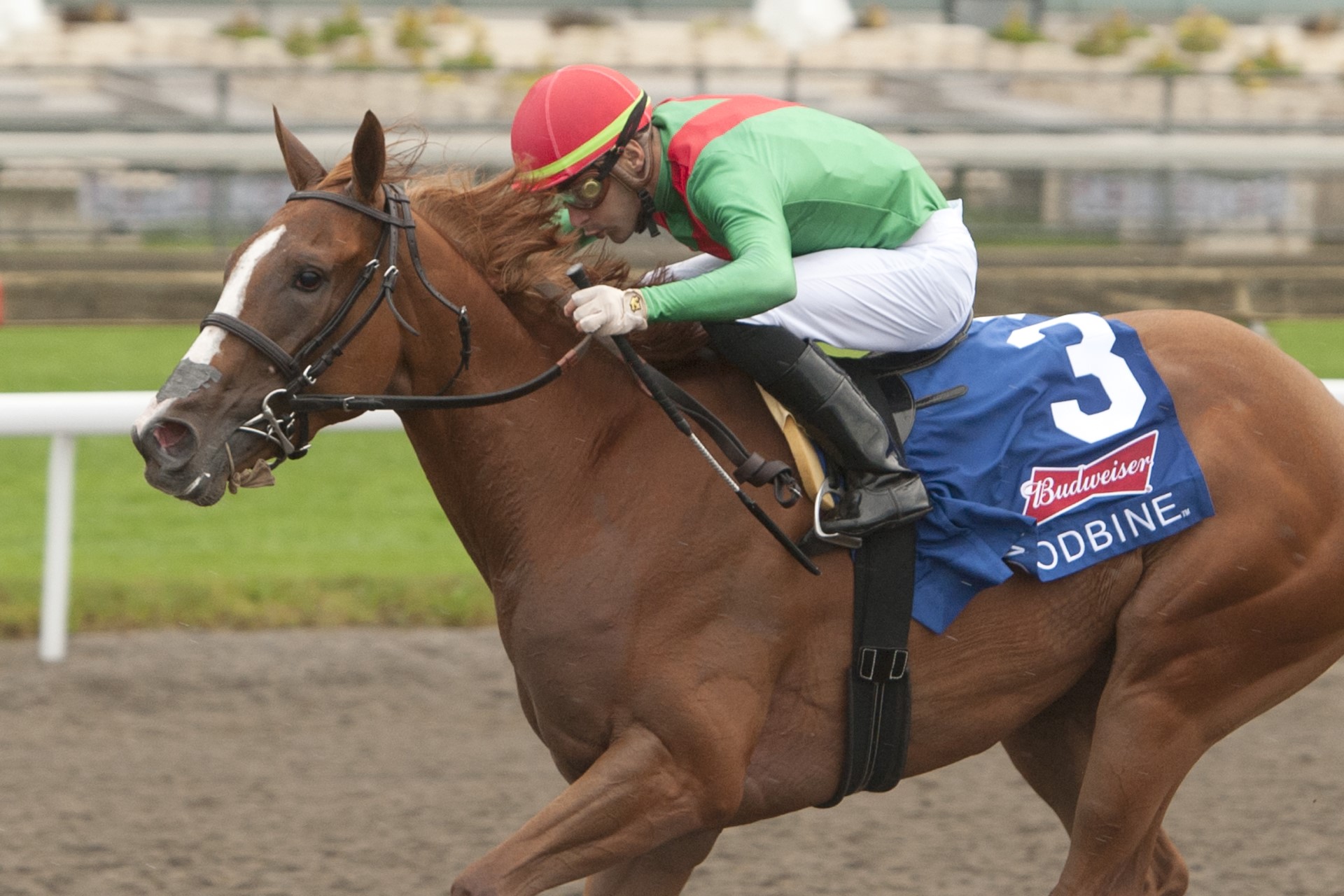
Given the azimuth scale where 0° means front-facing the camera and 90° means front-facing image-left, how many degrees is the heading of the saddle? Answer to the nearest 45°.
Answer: approximately 90°

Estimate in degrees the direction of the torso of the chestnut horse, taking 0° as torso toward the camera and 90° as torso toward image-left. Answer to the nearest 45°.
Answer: approximately 90°

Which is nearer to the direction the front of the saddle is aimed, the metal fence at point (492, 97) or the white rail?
the white rail

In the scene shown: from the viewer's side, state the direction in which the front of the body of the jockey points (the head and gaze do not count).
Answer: to the viewer's left
